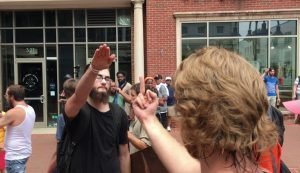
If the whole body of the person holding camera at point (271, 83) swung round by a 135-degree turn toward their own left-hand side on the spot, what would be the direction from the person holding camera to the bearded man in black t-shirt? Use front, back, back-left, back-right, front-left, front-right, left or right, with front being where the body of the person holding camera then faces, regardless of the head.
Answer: back-right

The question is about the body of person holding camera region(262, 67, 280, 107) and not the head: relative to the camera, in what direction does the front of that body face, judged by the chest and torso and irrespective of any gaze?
toward the camera

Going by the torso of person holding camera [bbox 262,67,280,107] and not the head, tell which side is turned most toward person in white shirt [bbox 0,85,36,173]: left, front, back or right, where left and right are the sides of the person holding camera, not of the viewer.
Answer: front
